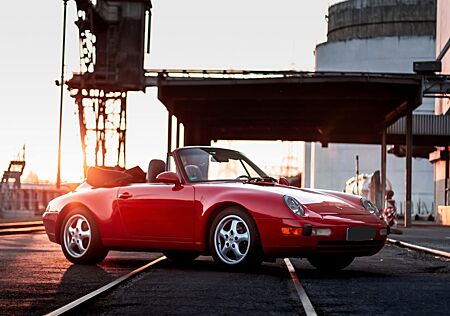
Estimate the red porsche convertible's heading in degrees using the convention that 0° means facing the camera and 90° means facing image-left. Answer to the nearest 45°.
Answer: approximately 315°
